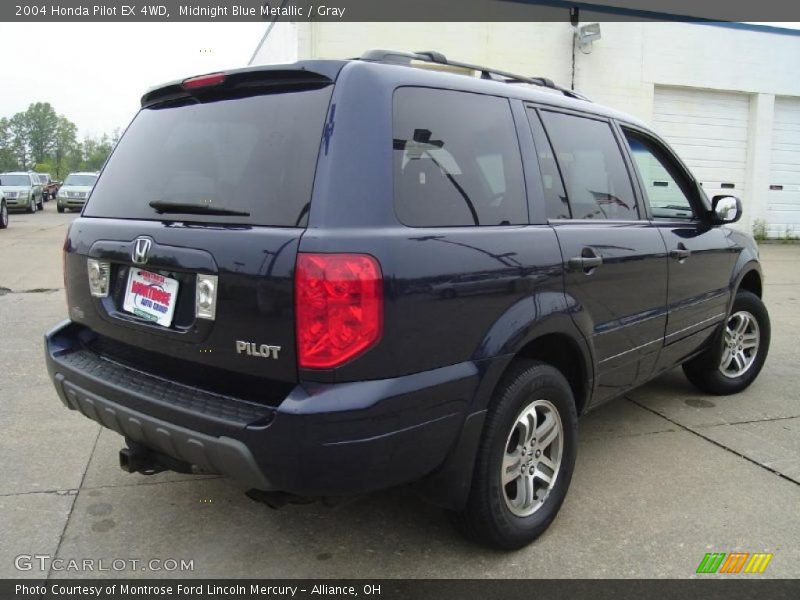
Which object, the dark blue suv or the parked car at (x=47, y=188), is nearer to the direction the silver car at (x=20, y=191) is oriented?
the dark blue suv

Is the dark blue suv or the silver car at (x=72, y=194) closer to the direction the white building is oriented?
the dark blue suv

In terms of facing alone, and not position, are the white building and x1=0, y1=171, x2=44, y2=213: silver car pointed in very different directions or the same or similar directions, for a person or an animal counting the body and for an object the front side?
same or similar directions

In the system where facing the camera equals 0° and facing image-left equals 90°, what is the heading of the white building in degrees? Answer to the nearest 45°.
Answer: approximately 0°

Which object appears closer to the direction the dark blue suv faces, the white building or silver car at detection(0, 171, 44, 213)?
the white building

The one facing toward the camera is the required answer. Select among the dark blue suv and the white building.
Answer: the white building

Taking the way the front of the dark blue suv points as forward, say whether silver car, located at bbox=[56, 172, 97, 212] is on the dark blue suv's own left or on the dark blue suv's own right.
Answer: on the dark blue suv's own left

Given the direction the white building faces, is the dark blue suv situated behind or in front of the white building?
in front

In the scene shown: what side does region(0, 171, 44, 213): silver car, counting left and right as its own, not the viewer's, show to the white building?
left

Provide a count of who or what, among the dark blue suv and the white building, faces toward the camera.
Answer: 1

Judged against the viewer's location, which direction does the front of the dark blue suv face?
facing away from the viewer and to the right of the viewer

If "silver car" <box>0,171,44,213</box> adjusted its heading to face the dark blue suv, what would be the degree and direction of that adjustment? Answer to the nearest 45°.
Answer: approximately 45° to its left

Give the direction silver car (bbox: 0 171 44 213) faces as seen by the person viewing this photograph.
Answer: facing the viewer and to the left of the viewer

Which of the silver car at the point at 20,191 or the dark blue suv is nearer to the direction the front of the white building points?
the dark blue suv

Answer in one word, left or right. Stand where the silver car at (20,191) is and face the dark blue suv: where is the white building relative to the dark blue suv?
left
